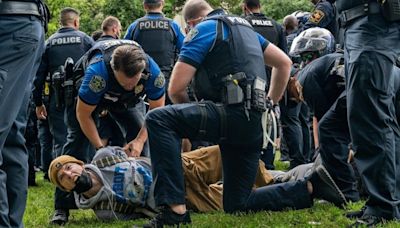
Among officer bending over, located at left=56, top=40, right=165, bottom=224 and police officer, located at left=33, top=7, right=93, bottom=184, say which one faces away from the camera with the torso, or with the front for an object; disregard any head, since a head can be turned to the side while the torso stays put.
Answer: the police officer

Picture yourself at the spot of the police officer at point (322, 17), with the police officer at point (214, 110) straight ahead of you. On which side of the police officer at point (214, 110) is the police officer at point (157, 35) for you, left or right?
right

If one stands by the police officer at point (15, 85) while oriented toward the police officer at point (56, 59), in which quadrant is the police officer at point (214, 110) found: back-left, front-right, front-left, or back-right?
front-right

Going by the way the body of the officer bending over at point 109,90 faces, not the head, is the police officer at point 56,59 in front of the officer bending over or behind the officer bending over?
behind

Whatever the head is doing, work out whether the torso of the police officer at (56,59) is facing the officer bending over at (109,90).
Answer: no

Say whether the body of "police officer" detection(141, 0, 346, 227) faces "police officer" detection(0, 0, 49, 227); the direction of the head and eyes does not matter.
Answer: no

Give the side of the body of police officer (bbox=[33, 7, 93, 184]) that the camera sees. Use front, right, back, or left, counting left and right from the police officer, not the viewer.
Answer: back

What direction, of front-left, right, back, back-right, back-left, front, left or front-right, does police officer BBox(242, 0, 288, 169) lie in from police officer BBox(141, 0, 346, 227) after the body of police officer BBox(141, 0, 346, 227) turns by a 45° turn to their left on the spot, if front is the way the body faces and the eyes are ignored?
right

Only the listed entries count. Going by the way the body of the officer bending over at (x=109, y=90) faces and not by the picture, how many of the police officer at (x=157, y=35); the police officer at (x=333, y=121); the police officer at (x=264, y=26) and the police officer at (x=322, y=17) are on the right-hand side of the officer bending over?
0
